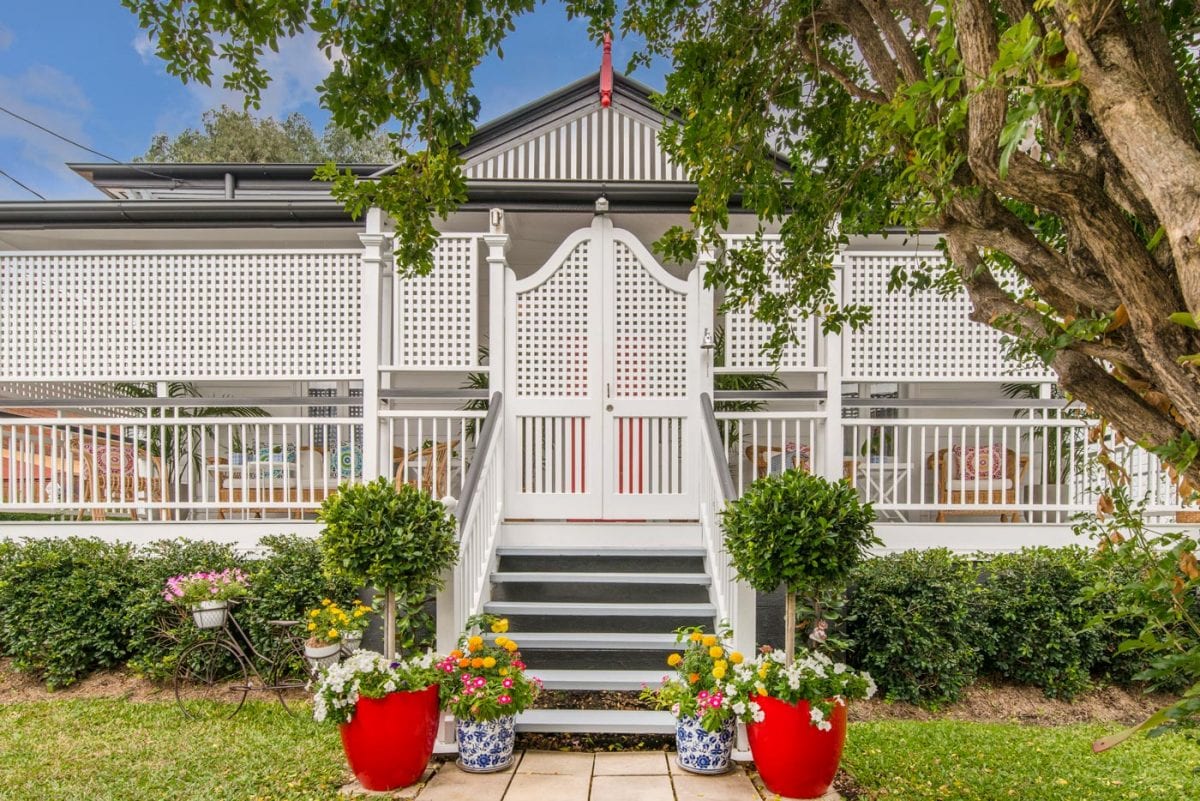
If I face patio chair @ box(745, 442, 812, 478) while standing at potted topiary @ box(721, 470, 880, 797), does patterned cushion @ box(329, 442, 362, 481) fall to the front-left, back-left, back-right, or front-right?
front-left

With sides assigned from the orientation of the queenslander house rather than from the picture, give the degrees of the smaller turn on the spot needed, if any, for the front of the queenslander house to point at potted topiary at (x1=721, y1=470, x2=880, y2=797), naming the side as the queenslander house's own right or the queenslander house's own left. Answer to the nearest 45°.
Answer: approximately 45° to the queenslander house's own left

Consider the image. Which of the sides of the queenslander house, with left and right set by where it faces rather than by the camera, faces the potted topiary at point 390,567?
front

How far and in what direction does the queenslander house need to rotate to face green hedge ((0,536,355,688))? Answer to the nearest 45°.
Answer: approximately 90° to its right

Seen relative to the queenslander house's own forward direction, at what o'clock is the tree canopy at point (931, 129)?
The tree canopy is roughly at 11 o'clock from the queenslander house.

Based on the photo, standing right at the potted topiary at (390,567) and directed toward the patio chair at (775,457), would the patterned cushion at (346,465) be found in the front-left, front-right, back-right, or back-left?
front-left

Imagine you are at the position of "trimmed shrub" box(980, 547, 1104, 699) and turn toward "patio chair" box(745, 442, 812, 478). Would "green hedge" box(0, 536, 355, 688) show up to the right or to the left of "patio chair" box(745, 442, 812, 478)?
left

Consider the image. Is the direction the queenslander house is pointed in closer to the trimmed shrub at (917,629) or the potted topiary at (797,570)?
the potted topiary

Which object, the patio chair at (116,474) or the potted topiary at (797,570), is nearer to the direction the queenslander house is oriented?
the potted topiary

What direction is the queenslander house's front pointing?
toward the camera

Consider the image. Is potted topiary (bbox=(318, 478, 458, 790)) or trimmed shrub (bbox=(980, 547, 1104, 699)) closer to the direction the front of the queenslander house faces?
the potted topiary
